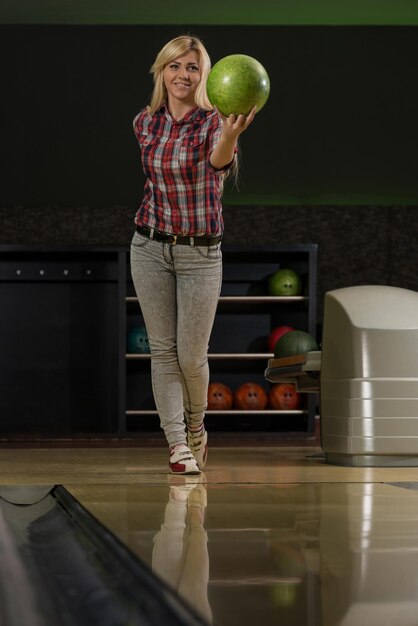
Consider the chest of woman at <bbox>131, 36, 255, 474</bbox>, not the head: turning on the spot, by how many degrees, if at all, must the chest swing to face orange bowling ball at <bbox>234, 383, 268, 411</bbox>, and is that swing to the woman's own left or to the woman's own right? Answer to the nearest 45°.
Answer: approximately 180°

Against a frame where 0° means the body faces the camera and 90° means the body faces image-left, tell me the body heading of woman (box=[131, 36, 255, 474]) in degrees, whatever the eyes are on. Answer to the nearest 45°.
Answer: approximately 0°

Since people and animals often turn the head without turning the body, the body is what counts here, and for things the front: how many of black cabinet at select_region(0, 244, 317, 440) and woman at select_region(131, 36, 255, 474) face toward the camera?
2
